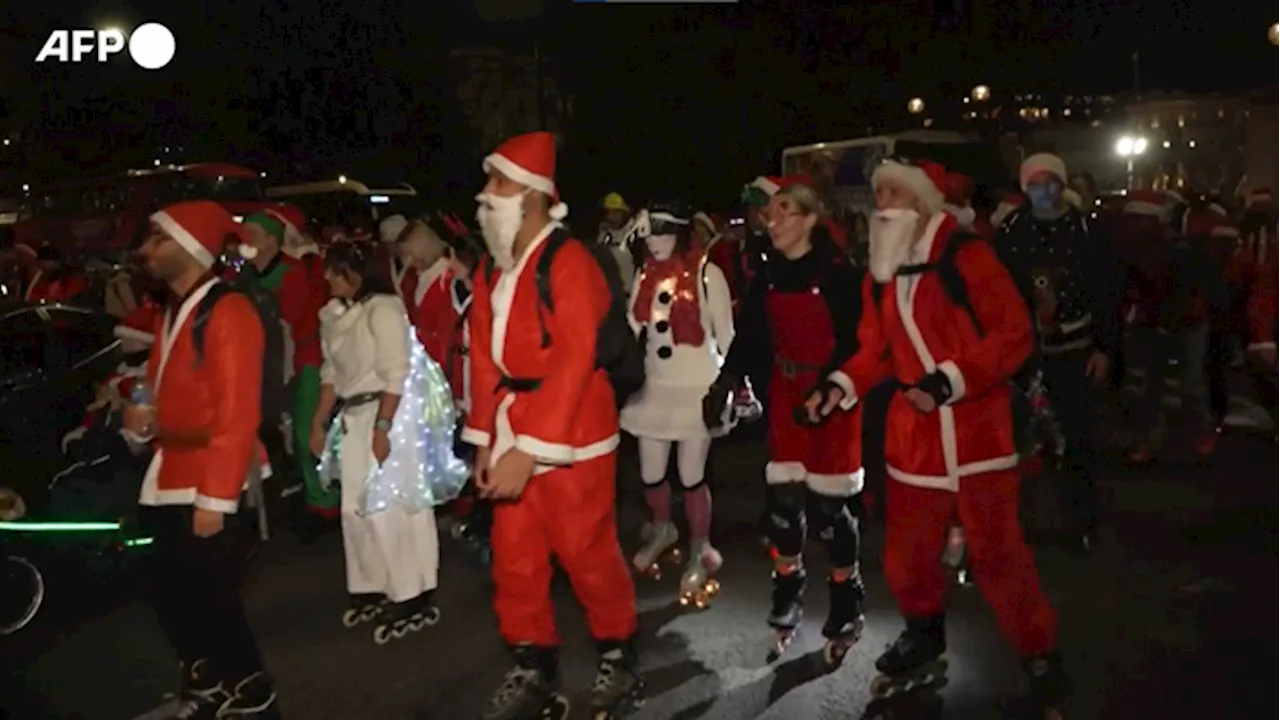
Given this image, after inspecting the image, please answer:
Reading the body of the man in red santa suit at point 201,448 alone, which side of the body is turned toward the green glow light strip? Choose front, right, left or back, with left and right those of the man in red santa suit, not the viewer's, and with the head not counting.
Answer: right

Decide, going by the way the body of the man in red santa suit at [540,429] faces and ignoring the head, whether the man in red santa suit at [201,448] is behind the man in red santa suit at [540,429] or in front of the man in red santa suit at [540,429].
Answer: in front

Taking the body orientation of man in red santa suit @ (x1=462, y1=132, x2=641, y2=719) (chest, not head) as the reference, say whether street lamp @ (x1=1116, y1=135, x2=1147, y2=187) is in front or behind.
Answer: behind

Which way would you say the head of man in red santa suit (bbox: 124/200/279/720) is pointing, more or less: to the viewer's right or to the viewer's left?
to the viewer's left

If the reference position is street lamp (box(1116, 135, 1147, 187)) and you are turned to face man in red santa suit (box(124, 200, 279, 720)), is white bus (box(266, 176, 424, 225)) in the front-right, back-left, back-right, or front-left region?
front-right

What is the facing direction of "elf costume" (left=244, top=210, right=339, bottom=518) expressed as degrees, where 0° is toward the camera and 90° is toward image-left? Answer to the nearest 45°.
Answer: approximately 90°

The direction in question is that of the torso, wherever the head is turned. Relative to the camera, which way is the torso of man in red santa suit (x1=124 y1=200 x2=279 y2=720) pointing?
to the viewer's left

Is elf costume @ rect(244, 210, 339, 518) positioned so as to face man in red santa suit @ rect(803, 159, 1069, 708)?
no

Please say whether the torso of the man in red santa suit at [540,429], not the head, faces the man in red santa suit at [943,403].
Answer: no

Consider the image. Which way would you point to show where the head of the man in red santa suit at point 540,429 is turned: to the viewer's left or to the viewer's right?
to the viewer's left

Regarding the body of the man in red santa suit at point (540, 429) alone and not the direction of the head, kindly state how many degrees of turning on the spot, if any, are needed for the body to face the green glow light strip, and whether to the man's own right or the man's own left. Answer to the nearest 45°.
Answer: approximately 90° to the man's own right

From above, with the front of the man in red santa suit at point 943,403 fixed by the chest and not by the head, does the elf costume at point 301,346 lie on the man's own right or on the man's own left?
on the man's own right

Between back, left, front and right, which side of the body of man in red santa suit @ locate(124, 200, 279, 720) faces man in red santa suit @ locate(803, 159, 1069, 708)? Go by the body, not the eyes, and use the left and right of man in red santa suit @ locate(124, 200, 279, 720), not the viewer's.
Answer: back

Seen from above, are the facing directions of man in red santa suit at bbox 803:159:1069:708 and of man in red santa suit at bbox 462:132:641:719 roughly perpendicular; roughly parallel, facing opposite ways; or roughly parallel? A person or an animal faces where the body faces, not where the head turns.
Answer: roughly parallel

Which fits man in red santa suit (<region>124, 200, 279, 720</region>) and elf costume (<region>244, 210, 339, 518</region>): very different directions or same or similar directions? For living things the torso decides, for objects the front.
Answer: same or similar directions

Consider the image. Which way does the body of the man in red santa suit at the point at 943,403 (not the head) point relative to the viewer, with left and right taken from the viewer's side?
facing the viewer and to the left of the viewer
